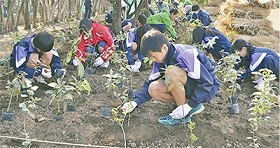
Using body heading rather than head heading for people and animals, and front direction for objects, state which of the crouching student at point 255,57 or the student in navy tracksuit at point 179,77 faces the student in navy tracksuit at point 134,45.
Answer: the crouching student

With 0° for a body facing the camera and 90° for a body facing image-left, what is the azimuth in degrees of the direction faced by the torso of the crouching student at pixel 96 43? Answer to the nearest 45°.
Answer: approximately 45°

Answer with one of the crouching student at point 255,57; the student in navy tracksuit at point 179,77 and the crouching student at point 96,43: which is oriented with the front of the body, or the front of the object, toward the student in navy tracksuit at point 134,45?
the crouching student at point 255,57

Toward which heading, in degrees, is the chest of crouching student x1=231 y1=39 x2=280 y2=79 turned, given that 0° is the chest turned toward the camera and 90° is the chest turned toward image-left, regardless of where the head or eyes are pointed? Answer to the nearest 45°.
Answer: approximately 90°

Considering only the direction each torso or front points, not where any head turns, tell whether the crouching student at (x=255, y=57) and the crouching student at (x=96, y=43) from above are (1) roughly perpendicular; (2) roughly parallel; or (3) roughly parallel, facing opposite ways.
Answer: roughly perpendicular

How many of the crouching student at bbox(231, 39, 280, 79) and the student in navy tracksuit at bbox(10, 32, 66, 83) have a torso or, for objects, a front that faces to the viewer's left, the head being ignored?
1

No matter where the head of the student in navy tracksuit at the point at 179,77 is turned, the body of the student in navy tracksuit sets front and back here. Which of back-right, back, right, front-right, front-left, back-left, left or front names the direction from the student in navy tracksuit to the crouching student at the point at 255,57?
back

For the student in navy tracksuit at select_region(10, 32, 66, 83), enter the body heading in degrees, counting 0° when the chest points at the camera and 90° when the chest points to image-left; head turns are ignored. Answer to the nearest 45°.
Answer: approximately 315°
